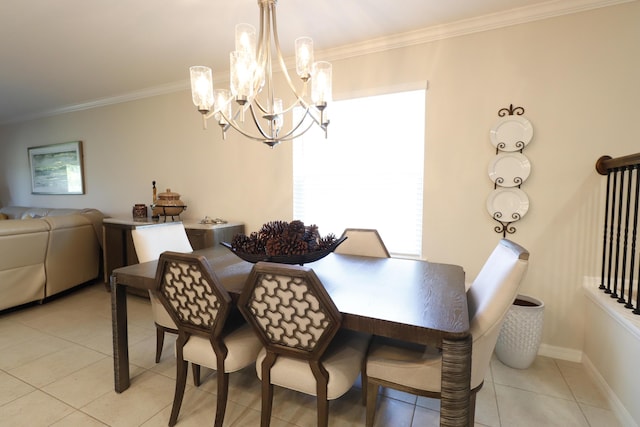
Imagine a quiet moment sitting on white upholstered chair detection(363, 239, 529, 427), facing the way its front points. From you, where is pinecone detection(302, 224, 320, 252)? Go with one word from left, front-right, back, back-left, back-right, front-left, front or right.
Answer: front

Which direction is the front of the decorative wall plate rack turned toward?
toward the camera

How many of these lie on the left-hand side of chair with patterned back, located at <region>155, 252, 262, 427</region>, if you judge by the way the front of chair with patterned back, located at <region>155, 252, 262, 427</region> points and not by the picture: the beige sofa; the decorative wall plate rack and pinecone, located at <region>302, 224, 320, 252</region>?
1

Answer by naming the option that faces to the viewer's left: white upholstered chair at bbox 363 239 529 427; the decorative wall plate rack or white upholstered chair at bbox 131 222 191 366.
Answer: white upholstered chair at bbox 363 239 529 427

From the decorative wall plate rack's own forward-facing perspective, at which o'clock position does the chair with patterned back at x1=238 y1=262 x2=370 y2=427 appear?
The chair with patterned back is roughly at 1 o'clock from the decorative wall plate rack.

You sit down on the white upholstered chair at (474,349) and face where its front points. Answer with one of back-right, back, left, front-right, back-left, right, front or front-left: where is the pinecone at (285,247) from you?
front

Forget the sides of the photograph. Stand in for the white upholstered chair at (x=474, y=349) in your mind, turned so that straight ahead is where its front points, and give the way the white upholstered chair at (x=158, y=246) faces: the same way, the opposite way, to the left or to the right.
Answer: the opposite way

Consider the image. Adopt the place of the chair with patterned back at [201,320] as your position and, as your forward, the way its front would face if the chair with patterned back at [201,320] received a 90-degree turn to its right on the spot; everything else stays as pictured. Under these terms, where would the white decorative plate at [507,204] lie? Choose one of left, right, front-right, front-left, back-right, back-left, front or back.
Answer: front-left

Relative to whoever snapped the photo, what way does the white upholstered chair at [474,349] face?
facing to the left of the viewer

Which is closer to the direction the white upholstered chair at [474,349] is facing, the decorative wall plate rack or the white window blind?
the white window blind

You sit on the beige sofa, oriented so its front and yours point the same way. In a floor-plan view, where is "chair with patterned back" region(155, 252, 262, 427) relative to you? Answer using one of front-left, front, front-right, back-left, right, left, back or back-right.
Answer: back-left

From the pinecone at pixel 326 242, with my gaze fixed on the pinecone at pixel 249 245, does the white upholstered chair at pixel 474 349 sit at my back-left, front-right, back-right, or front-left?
back-left

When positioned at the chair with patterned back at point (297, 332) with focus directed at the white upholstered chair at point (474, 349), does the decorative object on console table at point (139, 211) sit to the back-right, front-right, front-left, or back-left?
back-left

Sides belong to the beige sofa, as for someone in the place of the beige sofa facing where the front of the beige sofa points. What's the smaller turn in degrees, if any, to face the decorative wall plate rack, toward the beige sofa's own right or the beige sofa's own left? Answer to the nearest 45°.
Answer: approximately 180°

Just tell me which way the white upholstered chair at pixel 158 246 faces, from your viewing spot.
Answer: facing the viewer and to the right of the viewer

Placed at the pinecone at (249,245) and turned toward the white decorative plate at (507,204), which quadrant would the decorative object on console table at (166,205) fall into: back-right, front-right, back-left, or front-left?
back-left

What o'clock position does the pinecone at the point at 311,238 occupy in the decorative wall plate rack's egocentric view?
The pinecone is roughly at 1 o'clock from the decorative wall plate rack.
